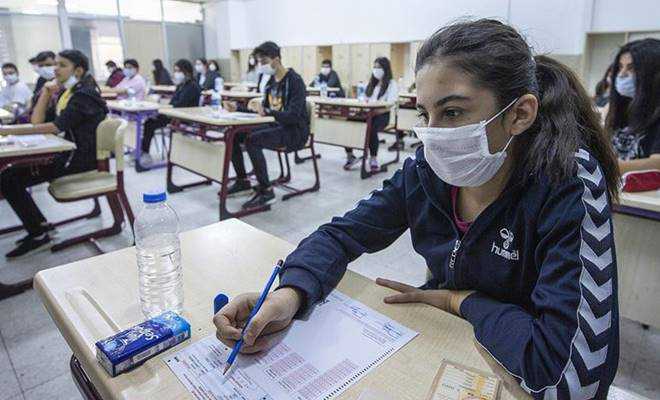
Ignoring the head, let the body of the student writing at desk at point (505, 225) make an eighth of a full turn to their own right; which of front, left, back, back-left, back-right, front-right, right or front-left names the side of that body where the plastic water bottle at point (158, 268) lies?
front

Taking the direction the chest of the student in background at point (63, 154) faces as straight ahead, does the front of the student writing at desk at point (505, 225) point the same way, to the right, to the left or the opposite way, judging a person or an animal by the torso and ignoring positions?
the same way

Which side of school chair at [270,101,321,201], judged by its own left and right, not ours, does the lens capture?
left

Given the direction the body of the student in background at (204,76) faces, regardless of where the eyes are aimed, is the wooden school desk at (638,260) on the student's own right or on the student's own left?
on the student's own left

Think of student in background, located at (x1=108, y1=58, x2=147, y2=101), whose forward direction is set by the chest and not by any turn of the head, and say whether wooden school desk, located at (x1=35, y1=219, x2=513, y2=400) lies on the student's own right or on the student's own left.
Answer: on the student's own left

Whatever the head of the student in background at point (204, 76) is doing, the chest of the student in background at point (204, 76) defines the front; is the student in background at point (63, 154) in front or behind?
in front

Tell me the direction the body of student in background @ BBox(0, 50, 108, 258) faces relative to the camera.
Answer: to the viewer's left

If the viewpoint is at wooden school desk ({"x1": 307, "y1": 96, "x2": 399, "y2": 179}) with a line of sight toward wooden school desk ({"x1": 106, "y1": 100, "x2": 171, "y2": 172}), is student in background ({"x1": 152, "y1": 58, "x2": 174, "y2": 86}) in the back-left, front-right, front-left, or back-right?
front-right

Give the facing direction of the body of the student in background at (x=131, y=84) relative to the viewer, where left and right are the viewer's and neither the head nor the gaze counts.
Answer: facing the viewer and to the left of the viewer

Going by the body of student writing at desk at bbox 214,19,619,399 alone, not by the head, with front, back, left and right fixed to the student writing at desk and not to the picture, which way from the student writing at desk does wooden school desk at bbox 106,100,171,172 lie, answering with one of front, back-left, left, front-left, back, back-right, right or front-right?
right

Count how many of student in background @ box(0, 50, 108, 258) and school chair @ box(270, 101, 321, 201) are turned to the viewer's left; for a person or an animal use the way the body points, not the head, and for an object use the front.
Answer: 2
